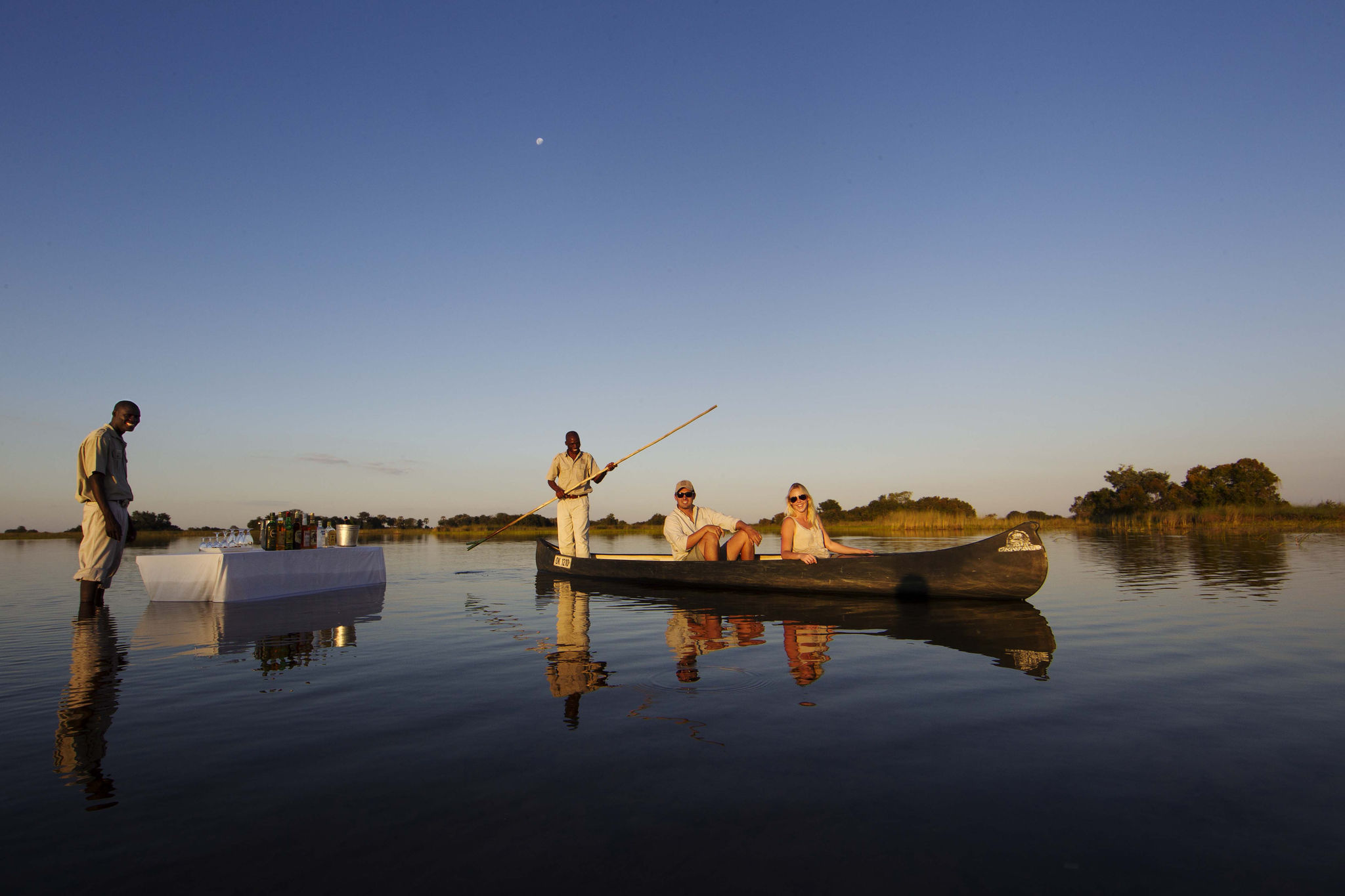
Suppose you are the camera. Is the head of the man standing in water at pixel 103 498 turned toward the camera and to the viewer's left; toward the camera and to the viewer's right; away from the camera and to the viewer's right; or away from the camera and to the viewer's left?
toward the camera and to the viewer's right

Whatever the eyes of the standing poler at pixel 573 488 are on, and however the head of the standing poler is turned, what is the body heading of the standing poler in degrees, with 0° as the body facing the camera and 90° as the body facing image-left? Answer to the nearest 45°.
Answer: approximately 0°

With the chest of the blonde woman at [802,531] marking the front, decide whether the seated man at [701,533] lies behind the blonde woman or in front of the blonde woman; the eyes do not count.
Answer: behind

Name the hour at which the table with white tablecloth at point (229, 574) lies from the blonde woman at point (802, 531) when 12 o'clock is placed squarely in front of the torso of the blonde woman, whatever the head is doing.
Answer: The table with white tablecloth is roughly at 4 o'clock from the blonde woman.

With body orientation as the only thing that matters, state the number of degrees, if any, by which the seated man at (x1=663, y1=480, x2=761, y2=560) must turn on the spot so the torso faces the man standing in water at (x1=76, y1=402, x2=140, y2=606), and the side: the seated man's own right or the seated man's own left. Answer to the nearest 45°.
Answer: approximately 90° to the seated man's own right

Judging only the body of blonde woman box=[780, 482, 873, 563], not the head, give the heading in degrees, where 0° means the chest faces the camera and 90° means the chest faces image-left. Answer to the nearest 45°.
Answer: approximately 315°

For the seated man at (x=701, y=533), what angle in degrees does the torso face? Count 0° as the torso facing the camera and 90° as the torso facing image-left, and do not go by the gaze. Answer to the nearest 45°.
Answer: approximately 315°
